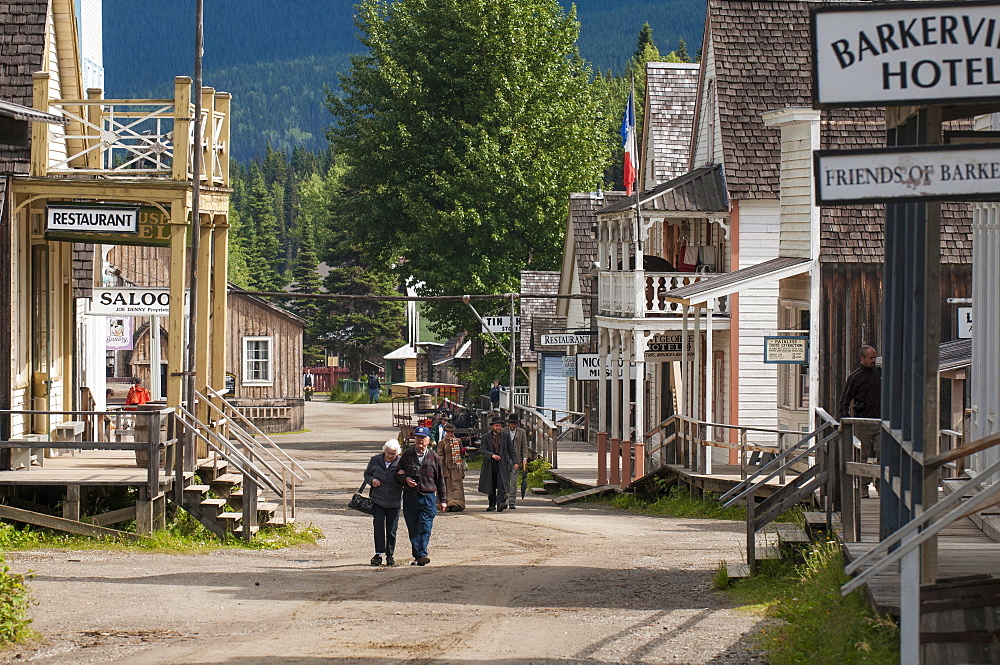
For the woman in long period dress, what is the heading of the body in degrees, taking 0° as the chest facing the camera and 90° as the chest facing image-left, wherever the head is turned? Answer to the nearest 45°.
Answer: approximately 0°

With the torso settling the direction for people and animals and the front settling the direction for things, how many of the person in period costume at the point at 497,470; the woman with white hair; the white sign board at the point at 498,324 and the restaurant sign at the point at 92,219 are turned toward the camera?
4

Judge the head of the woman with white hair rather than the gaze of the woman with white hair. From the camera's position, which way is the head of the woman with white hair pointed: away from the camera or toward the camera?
toward the camera

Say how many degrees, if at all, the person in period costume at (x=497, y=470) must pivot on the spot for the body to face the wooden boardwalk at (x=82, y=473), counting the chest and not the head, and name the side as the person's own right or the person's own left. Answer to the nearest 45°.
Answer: approximately 45° to the person's own right

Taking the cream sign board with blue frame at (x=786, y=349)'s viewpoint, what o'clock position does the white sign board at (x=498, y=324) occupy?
the white sign board at (x=498, y=324) is roughly at 5 o'clock from the cream sign board with blue frame at (x=786, y=349).

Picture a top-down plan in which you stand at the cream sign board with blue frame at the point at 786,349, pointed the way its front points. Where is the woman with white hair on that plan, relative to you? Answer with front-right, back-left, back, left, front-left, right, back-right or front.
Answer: front-right

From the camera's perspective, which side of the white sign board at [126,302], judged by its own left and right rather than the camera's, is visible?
front

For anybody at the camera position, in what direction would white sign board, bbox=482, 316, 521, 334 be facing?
facing the viewer

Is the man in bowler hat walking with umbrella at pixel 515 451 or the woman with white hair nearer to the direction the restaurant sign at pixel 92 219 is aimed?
the woman with white hair

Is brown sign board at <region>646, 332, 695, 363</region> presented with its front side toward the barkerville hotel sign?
yes

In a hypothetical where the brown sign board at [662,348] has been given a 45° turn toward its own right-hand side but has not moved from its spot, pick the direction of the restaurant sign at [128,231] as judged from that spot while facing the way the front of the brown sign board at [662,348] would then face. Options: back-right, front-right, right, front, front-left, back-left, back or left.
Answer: front

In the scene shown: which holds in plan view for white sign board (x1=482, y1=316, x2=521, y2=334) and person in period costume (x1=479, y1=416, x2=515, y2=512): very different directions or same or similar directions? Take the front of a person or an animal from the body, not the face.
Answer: same or similar directions

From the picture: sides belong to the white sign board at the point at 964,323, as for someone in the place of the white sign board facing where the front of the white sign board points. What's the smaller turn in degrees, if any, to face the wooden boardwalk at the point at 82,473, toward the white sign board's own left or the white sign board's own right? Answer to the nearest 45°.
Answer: approximately 45° to the white sign board's own right

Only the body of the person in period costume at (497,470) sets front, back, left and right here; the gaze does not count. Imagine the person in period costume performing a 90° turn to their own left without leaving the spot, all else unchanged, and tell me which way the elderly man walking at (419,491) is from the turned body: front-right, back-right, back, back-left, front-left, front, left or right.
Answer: right
